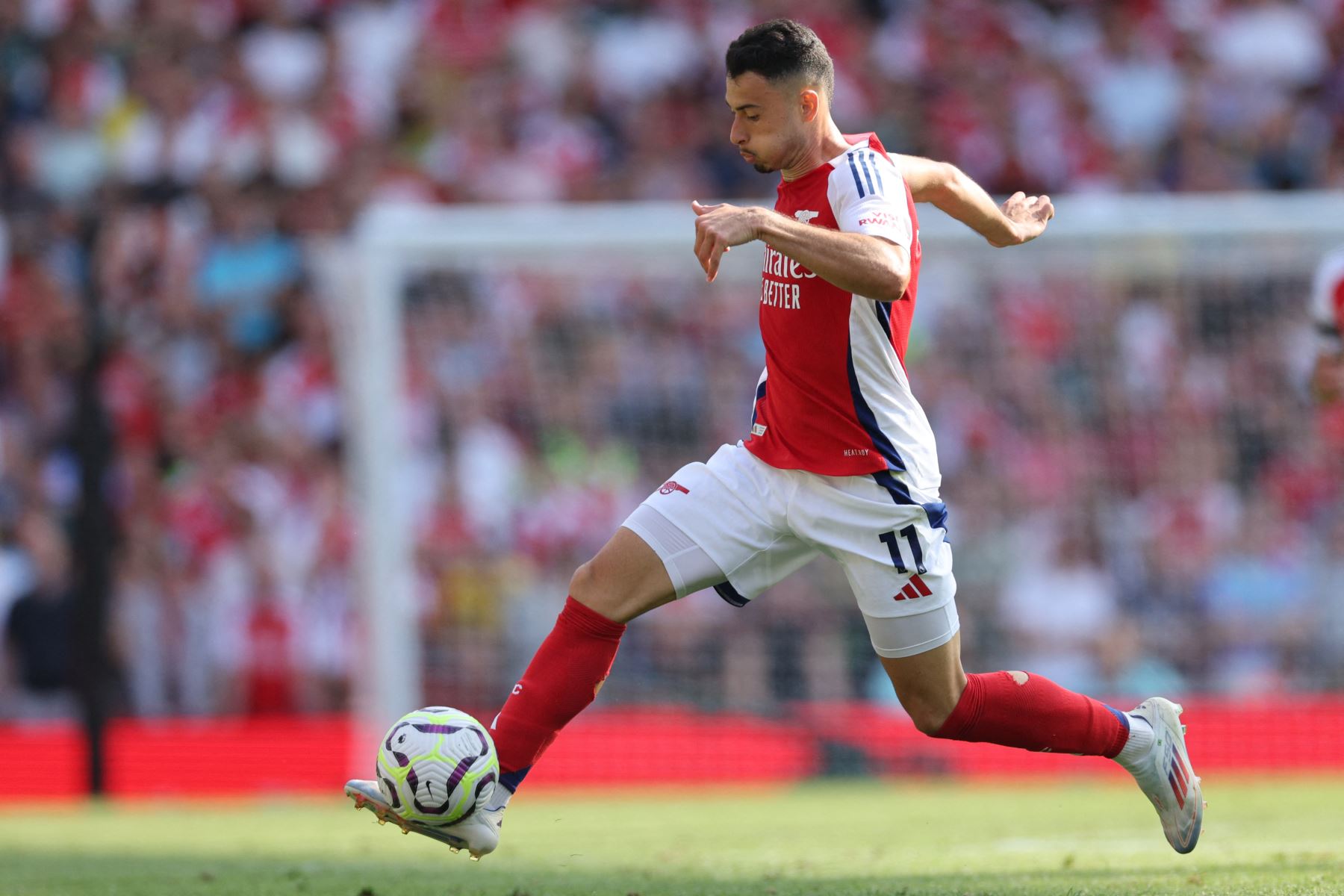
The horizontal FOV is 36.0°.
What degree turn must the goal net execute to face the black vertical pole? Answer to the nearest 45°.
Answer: approximately 90° to its right

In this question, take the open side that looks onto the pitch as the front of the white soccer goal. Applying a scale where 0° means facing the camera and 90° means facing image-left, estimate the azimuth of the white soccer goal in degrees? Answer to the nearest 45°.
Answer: approximately 0°

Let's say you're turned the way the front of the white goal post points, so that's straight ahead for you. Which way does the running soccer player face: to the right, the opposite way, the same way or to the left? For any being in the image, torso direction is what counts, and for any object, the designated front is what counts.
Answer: to the right

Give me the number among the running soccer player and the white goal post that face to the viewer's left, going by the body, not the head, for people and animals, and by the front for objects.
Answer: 1

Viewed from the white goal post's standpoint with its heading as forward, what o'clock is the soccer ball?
The soccer ball is roughly at 12 o'clock from the white goal post.

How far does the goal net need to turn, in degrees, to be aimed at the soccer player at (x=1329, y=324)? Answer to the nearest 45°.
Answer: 0° — it already faces them

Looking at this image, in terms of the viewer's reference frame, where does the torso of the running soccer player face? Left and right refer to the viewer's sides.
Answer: facing to the left of the viewer

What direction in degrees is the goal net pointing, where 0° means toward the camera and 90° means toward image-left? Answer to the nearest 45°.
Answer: approximately 0°

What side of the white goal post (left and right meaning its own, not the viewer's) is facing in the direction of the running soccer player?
front
